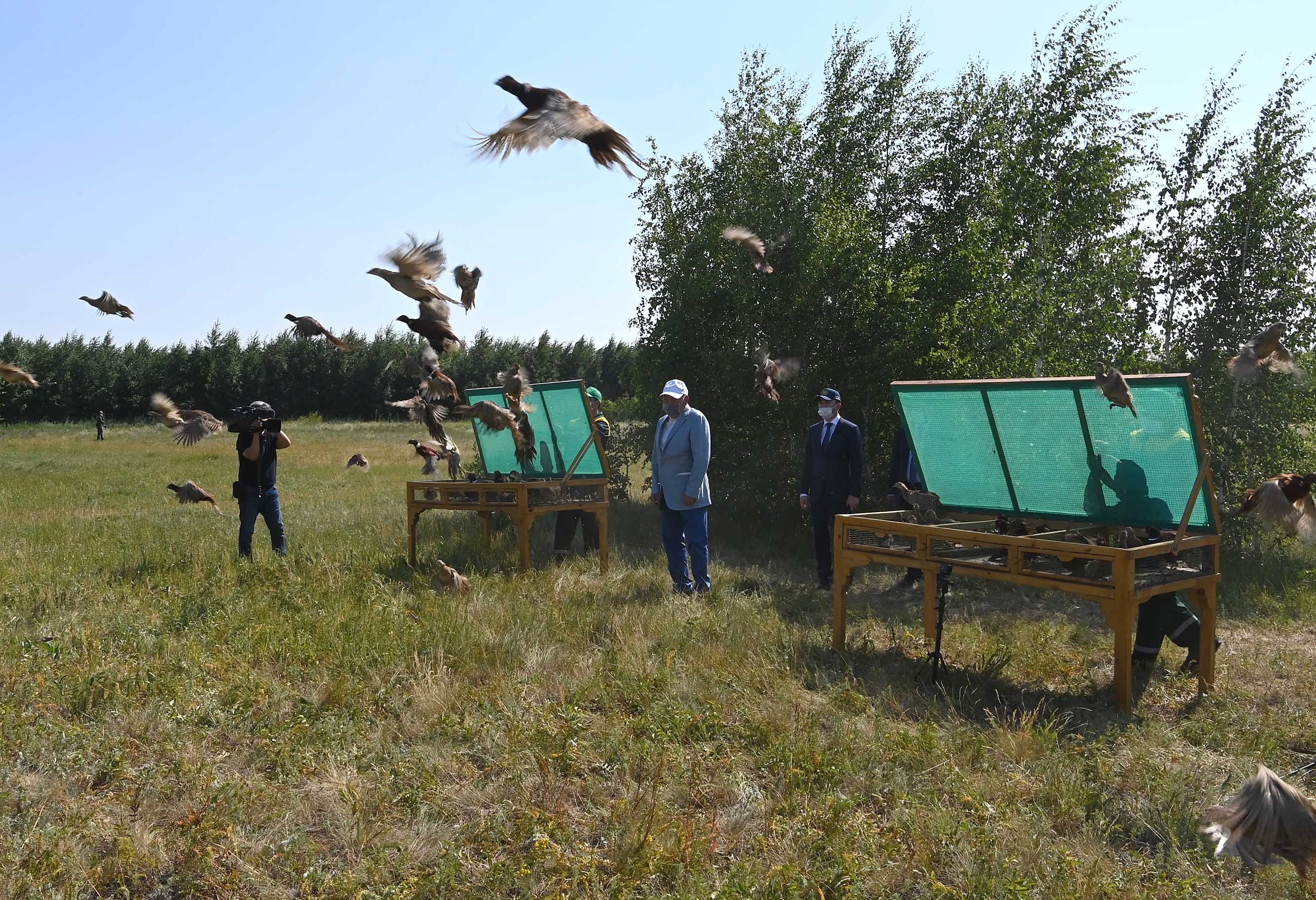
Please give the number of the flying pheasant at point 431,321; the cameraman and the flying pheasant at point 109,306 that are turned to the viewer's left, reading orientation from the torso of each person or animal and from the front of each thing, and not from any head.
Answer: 2

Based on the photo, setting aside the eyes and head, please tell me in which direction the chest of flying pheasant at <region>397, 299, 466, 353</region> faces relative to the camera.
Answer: to the viewer's left

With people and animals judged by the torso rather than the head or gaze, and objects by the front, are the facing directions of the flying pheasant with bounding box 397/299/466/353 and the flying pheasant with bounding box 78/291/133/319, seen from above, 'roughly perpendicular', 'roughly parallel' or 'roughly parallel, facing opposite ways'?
roughly parallel

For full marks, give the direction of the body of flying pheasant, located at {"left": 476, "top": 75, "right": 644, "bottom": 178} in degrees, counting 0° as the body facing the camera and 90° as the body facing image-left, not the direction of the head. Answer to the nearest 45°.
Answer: approximately 90°

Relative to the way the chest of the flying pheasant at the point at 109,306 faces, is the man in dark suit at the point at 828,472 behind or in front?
behind

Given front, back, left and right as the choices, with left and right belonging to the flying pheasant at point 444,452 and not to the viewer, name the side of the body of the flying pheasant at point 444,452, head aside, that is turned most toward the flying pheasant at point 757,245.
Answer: back

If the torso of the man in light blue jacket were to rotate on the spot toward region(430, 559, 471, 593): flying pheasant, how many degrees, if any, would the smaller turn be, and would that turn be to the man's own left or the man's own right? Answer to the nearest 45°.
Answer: approximately 45° to the man's own right

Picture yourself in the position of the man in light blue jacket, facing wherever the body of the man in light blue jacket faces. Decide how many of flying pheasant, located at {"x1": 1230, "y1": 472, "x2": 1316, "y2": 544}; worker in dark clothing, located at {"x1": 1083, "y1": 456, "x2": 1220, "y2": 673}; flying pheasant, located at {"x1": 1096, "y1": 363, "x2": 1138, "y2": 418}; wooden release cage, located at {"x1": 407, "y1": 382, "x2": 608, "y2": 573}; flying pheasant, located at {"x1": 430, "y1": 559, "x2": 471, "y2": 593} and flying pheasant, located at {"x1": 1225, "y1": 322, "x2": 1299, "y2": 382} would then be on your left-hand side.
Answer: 4

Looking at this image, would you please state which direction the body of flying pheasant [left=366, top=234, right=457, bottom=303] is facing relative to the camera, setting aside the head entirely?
to the viewer's left

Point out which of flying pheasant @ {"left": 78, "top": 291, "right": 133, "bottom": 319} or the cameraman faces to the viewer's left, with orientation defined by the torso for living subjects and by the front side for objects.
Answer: the flying pheasant

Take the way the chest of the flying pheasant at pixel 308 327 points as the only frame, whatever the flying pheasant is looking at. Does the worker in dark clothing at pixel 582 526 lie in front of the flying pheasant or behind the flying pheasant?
behind
